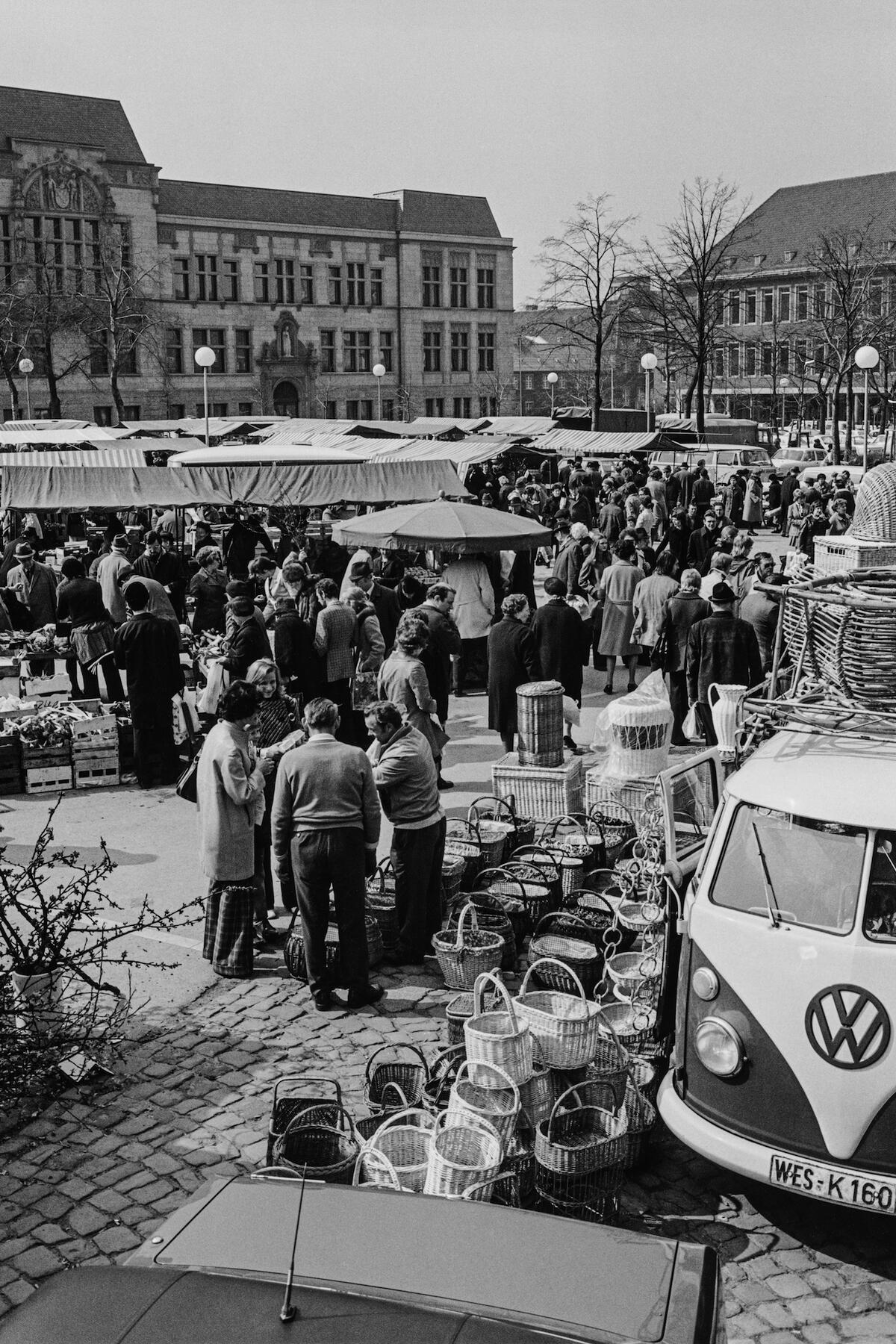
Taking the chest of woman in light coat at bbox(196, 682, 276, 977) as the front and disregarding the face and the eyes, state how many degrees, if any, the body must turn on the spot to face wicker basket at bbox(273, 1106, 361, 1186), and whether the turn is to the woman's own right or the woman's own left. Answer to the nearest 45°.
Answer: approximately 135° to the woman's own right

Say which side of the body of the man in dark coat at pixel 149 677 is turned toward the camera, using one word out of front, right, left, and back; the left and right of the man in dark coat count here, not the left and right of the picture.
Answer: back

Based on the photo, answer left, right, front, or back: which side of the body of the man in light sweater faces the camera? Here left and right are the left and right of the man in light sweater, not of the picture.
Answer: back

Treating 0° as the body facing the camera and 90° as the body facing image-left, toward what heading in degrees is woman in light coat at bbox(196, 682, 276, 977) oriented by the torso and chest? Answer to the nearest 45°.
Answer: approximately 225°

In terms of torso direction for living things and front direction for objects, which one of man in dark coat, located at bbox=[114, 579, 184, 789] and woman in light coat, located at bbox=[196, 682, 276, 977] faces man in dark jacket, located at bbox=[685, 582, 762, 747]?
the woman in light coat

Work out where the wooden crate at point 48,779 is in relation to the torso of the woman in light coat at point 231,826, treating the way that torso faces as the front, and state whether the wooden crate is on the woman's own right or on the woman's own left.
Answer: on the woman's own left

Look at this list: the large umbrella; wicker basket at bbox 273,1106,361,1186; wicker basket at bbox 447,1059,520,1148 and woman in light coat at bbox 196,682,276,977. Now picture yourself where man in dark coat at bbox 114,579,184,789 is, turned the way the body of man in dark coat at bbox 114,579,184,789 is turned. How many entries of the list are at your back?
3

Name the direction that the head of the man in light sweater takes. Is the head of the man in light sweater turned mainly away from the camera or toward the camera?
away from the camera
